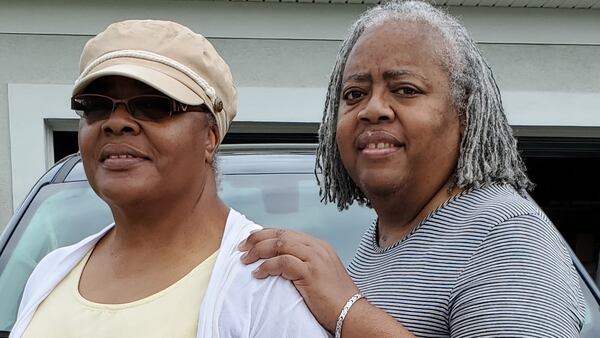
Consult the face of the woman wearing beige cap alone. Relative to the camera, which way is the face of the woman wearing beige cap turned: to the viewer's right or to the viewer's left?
to the viewer's left

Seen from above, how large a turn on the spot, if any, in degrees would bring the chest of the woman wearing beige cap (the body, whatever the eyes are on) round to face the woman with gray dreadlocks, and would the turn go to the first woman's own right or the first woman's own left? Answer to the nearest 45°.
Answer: approximately 135° to the first woman's own left

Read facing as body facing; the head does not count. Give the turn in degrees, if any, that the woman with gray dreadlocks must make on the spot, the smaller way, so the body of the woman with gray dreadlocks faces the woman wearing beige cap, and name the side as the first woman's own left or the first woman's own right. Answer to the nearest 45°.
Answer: approximately 45° to the first woman's own right

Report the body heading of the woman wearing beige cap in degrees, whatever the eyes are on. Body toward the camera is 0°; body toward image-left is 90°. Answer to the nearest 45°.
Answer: approximately 45°
